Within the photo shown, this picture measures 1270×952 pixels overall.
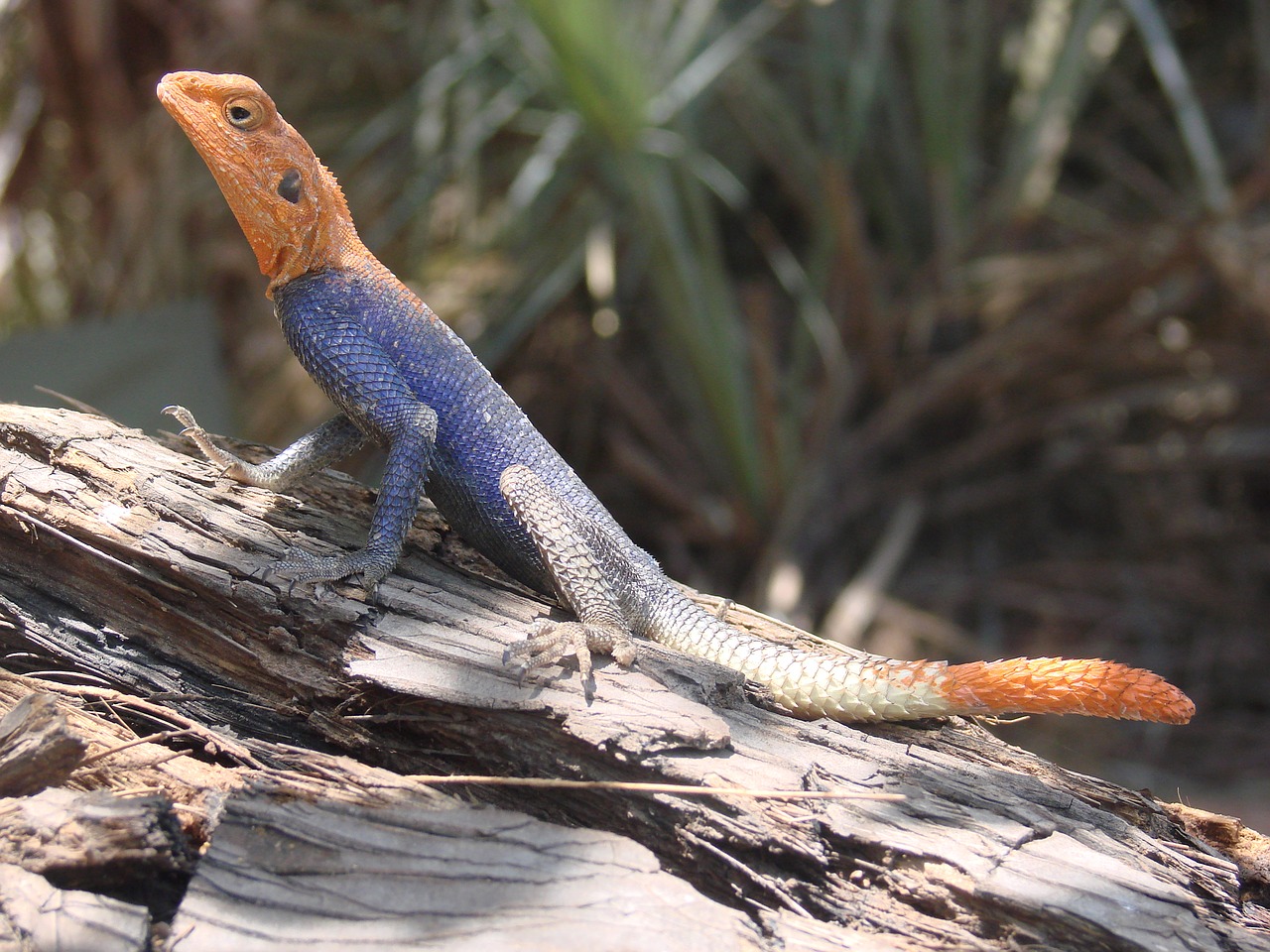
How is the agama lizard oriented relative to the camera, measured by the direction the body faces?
to the viewer's left
